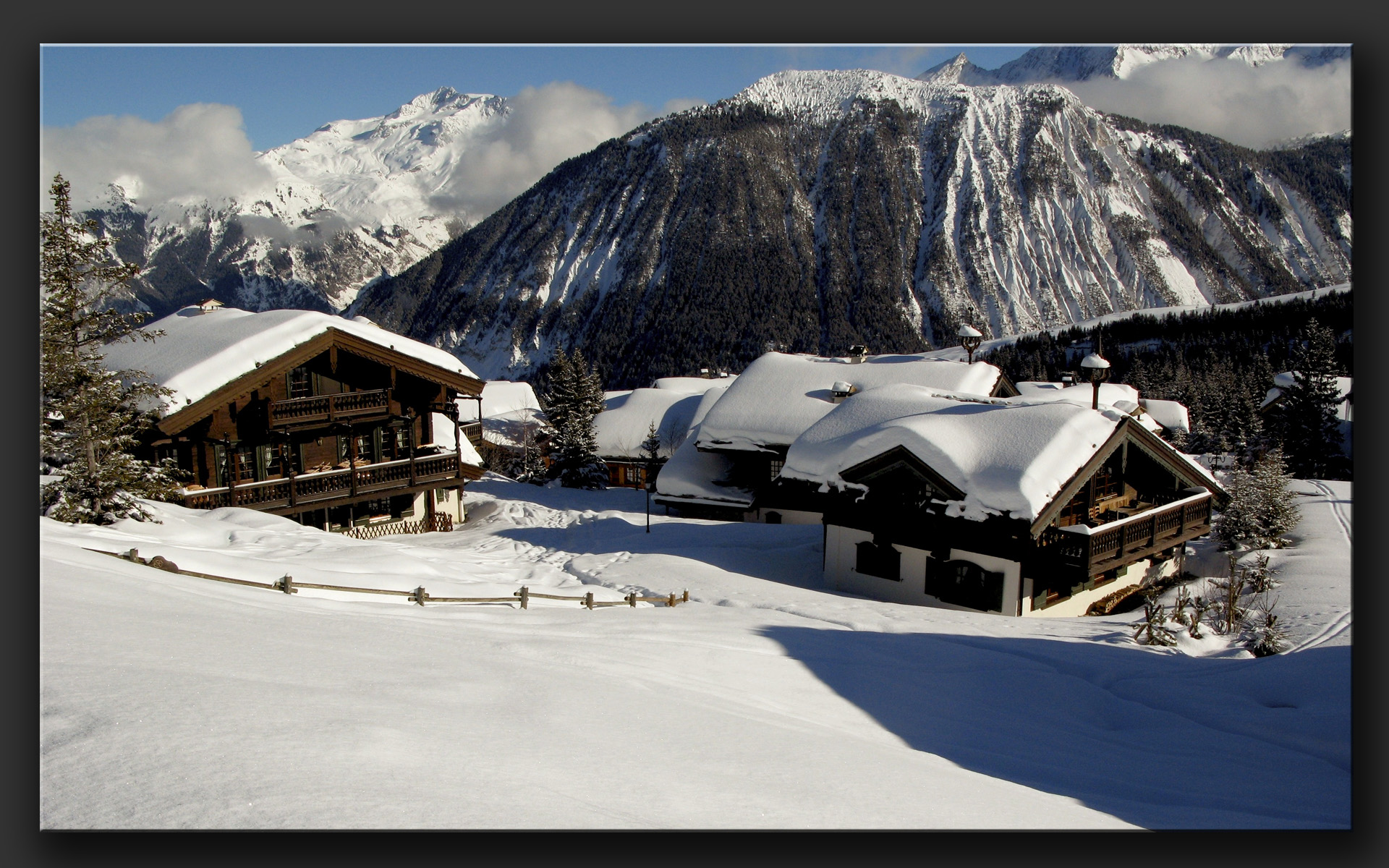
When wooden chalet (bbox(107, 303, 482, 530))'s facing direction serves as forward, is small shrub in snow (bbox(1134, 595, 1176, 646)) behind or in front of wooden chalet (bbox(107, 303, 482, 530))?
in front

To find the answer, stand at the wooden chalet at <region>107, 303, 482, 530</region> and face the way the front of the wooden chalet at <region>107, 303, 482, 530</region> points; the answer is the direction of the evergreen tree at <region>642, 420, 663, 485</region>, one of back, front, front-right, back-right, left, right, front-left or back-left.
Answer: left

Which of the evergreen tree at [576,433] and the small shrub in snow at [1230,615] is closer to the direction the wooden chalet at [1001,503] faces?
the small shrub in snow

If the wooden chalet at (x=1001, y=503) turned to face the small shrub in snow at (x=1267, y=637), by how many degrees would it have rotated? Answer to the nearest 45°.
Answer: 0° — it already faces it

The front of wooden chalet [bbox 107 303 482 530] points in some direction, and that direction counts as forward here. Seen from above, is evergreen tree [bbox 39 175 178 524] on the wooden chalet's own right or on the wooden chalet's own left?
on the wooden chalet's own right

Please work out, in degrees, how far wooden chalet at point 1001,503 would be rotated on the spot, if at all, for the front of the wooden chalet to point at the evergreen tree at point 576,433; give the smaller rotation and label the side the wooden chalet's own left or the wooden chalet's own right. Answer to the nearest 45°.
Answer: approximately 180°

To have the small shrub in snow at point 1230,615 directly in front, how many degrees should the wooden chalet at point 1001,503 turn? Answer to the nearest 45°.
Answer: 0° — it already faces it

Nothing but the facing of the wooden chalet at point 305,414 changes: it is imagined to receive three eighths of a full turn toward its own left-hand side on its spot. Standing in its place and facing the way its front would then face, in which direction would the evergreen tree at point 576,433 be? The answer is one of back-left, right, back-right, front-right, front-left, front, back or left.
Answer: front-right

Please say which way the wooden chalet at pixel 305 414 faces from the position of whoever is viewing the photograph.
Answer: facing the viewer and to the right of the viewer

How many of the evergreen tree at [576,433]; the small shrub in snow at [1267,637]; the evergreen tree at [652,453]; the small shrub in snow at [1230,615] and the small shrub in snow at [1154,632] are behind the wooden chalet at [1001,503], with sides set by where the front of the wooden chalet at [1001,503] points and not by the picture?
2

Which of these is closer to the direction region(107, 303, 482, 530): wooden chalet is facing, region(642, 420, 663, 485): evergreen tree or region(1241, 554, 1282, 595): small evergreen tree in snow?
the small evergreen tree in snow

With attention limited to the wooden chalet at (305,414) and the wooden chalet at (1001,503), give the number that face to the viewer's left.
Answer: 0
